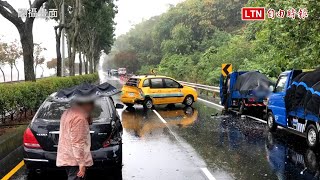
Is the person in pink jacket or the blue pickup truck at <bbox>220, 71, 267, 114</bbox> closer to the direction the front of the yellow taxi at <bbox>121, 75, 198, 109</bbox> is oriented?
the blue pickup truck

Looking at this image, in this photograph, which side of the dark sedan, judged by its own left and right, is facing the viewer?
back

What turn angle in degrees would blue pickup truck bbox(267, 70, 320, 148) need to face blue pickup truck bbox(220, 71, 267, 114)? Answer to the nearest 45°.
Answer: approximately 45° to its right

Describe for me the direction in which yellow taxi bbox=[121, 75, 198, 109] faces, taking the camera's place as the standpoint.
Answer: facing away from the viewer and to the right of the viewer

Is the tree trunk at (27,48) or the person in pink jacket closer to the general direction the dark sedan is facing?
the tree trunk
